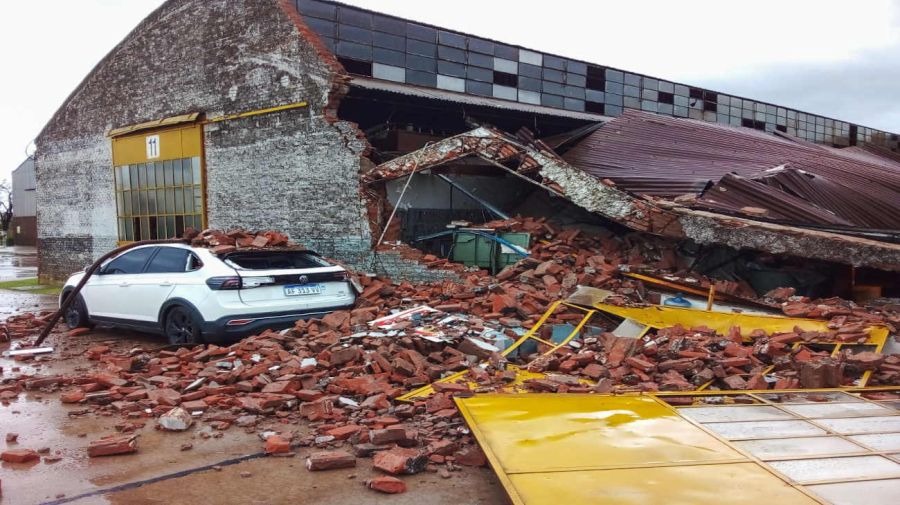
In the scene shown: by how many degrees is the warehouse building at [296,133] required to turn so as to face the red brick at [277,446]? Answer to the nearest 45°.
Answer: approximately 45° to its left

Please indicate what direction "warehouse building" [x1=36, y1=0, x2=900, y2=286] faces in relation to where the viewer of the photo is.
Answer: facing the viewer and to the left of the viewer

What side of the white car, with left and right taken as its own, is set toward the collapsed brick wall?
right

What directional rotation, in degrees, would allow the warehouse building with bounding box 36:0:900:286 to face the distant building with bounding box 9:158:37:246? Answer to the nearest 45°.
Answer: approximately 90° to its right

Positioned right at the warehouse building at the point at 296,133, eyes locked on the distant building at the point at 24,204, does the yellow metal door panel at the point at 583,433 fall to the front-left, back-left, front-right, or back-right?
back-left

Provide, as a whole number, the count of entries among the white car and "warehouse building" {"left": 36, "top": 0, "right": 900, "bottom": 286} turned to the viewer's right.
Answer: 0

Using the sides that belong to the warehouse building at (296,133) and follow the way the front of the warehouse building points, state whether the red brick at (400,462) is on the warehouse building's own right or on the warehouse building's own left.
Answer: on the warehouse building's own left

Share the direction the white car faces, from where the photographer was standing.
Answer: facing away from the viewer and to the left of the viewer

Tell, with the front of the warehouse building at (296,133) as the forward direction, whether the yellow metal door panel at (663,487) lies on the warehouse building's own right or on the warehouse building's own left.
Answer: on the warehouse building's own left

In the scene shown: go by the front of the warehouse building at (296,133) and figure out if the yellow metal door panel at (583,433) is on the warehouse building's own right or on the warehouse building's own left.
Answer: on the warehouse building's own left
